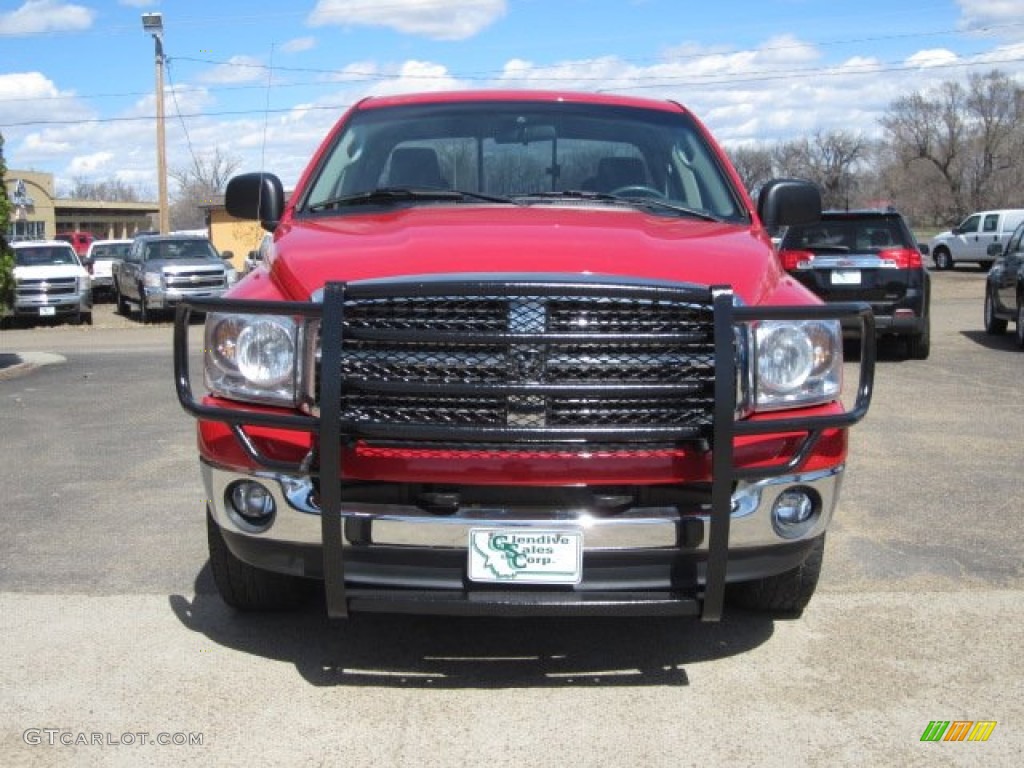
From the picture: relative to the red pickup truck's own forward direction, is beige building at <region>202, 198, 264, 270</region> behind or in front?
behind

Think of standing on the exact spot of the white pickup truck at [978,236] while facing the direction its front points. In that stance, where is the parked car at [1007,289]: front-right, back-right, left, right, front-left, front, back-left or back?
left

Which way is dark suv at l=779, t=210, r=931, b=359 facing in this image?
away from the camera

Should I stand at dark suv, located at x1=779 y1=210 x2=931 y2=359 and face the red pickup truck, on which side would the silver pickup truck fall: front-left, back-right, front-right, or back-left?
back-right

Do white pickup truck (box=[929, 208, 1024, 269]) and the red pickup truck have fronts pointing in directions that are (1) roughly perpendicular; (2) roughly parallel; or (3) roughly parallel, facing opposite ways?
roughly perpendicular

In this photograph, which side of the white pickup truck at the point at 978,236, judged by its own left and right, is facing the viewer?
left

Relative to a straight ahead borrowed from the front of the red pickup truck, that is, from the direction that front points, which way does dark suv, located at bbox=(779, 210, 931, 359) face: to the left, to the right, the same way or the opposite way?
the opposite way

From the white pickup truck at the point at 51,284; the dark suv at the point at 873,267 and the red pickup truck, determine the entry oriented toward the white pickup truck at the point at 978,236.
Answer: the dark suv
